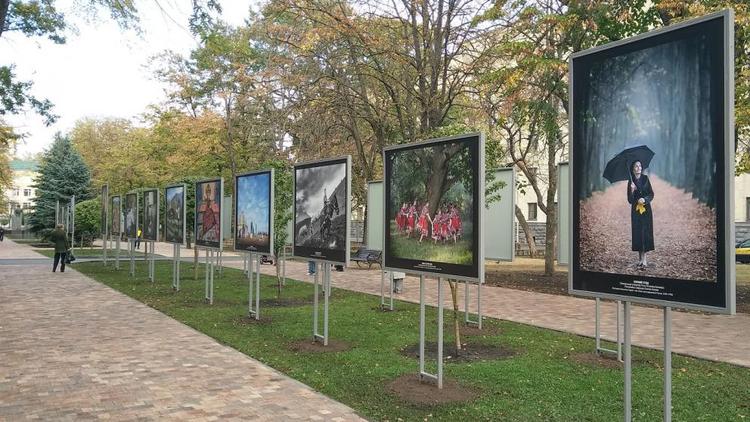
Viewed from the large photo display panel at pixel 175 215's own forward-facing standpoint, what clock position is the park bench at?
The park bench is roughly at 6 o'clock from the large photo display panel.

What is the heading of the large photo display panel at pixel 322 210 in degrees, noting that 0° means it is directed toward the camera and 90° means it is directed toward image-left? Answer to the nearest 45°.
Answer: approximately 45°

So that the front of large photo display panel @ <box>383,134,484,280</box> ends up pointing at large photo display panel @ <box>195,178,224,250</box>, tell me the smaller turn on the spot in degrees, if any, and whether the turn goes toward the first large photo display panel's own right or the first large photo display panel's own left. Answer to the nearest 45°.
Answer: approximately 90° to the first large photo display panel's own right

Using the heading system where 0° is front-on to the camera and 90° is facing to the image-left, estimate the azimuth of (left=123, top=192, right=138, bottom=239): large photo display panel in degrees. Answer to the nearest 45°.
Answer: approximately 45°

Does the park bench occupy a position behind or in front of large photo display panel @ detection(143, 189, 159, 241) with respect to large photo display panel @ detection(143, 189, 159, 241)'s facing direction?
behind

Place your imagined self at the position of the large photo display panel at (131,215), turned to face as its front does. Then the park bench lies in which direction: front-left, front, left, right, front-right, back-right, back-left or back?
back-left

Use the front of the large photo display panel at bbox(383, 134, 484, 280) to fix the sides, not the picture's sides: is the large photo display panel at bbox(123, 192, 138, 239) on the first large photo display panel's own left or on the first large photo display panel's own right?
on the first large photo display panel's own right

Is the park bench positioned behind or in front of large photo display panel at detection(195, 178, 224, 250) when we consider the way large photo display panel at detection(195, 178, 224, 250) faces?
behind

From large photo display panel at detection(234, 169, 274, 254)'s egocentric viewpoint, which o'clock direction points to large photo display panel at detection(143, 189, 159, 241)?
large photo display panel at detection(143, 189, 159, 241) is roughly at 4 o'clock from large photo display panel at detection(234, 169, 274, 254).

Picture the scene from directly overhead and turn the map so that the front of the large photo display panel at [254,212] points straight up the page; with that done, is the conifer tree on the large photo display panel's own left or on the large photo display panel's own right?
on the large photo display panel's own right

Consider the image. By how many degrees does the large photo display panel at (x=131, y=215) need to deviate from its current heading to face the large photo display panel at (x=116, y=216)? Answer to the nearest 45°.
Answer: approximately 135° to its right

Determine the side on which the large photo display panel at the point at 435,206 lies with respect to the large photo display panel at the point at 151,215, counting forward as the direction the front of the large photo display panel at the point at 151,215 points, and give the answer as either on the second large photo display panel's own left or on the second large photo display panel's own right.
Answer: on the second large photo display panel's own left

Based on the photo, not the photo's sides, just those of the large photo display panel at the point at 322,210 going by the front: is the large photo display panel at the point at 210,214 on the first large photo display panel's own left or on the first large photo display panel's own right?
on the first large photo display panel's own right
